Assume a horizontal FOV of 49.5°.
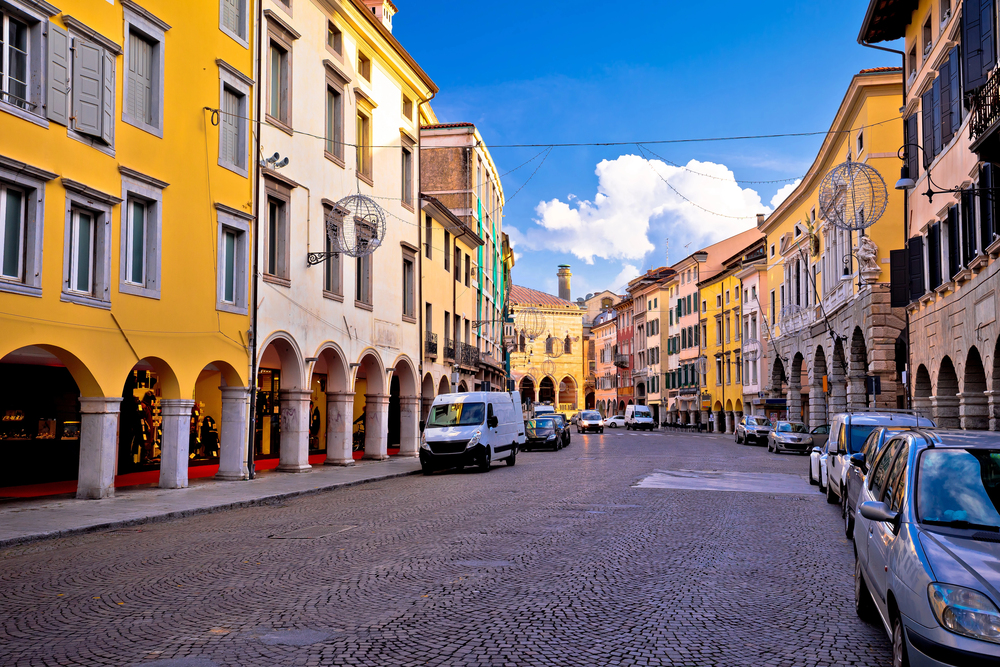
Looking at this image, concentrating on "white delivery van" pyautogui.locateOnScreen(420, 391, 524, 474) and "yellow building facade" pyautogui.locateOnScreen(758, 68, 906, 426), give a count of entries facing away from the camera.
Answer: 0

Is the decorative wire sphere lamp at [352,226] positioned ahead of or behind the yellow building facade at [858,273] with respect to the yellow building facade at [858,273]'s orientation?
ahead

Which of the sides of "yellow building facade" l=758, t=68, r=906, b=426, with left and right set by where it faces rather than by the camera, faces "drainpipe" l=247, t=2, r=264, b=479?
front

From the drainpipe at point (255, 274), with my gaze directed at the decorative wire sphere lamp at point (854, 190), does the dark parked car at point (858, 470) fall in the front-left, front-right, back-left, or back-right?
front-right

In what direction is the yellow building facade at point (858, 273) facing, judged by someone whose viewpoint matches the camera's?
facing the viewer and to the left of the viewer

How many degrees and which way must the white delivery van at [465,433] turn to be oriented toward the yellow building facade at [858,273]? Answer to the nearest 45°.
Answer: approximately 180°

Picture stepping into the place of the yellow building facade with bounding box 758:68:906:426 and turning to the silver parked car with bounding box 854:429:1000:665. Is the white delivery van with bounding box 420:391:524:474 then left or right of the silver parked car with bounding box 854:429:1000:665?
right

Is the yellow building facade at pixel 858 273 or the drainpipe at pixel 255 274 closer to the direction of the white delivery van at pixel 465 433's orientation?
the drainpipe

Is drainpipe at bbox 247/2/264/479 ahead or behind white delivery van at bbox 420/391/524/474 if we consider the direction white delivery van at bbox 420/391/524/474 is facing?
ahead
